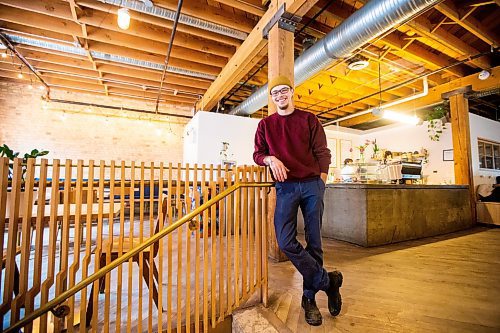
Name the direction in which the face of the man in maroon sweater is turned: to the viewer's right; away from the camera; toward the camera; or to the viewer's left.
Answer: toward the camera

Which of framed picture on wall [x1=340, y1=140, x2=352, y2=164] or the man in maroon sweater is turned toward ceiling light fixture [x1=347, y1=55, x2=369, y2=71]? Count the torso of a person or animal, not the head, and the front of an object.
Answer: the framed picture on wall

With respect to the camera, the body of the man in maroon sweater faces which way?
toward the camera

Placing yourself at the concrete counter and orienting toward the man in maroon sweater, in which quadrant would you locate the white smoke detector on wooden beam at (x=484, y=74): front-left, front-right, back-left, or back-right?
back-left

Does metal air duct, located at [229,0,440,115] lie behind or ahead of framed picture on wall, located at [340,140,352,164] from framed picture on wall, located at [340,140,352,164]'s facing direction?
ahead

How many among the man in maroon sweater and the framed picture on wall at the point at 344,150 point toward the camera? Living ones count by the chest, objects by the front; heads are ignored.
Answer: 2

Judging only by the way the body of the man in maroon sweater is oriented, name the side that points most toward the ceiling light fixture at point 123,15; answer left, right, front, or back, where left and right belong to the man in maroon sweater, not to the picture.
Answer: right

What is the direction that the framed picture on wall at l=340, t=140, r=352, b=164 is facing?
toward the camera

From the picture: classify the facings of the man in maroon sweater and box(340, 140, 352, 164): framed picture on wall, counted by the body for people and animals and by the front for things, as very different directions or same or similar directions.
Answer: same or similar directions

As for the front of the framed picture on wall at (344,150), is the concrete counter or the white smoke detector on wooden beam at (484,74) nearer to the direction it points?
the concrete counter
